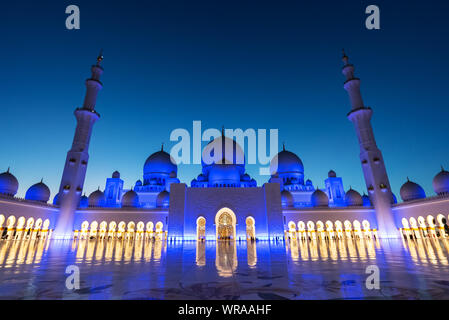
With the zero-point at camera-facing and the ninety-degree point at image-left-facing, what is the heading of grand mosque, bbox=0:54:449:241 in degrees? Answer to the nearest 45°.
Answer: approximately 0°
